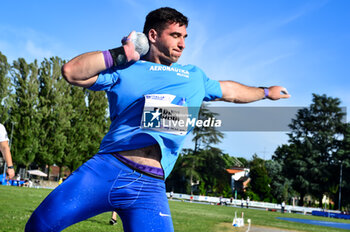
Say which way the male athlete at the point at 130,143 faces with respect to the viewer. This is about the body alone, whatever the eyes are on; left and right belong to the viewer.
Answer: facing the viewer and to the right of the viewer

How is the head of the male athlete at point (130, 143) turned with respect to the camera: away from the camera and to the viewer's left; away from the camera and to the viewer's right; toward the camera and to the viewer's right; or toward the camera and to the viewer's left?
toward the camera and to the viewer's right
